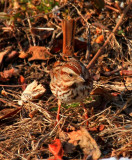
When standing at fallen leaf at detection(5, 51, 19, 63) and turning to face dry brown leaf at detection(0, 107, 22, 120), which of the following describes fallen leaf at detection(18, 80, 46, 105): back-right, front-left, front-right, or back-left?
front-left

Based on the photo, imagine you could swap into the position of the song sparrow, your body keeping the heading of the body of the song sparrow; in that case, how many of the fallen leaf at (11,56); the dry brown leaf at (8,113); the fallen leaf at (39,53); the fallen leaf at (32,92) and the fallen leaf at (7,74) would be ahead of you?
0

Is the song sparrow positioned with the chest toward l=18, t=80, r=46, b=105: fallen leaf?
no

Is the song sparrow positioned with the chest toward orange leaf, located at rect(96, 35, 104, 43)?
no

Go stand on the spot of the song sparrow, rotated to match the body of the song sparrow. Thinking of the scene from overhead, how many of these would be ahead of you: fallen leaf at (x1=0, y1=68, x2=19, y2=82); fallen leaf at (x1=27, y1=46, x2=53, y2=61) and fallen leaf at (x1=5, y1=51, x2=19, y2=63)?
0

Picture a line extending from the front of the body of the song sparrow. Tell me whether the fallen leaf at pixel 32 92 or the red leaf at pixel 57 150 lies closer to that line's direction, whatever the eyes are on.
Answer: the red leaf

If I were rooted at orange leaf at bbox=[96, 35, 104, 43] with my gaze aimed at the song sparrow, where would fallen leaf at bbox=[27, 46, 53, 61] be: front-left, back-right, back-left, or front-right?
front-right

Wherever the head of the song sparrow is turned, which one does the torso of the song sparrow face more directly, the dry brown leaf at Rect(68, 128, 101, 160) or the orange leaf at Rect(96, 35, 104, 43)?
the dry brown leaf

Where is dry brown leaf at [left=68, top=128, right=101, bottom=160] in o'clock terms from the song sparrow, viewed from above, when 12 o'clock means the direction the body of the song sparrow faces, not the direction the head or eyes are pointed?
The dry brown leaf is roughly at 1 o'clock from the song sparrow.

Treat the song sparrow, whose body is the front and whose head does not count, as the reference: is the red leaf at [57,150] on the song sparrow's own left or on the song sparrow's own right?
on the song sparrow's own right

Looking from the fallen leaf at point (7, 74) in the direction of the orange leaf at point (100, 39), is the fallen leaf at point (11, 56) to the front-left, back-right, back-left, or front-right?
front-left

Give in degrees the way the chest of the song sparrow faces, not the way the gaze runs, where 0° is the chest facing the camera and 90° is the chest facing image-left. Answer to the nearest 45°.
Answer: approximately 315°

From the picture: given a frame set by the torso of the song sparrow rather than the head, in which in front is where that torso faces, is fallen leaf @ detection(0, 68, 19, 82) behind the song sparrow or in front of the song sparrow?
behind
